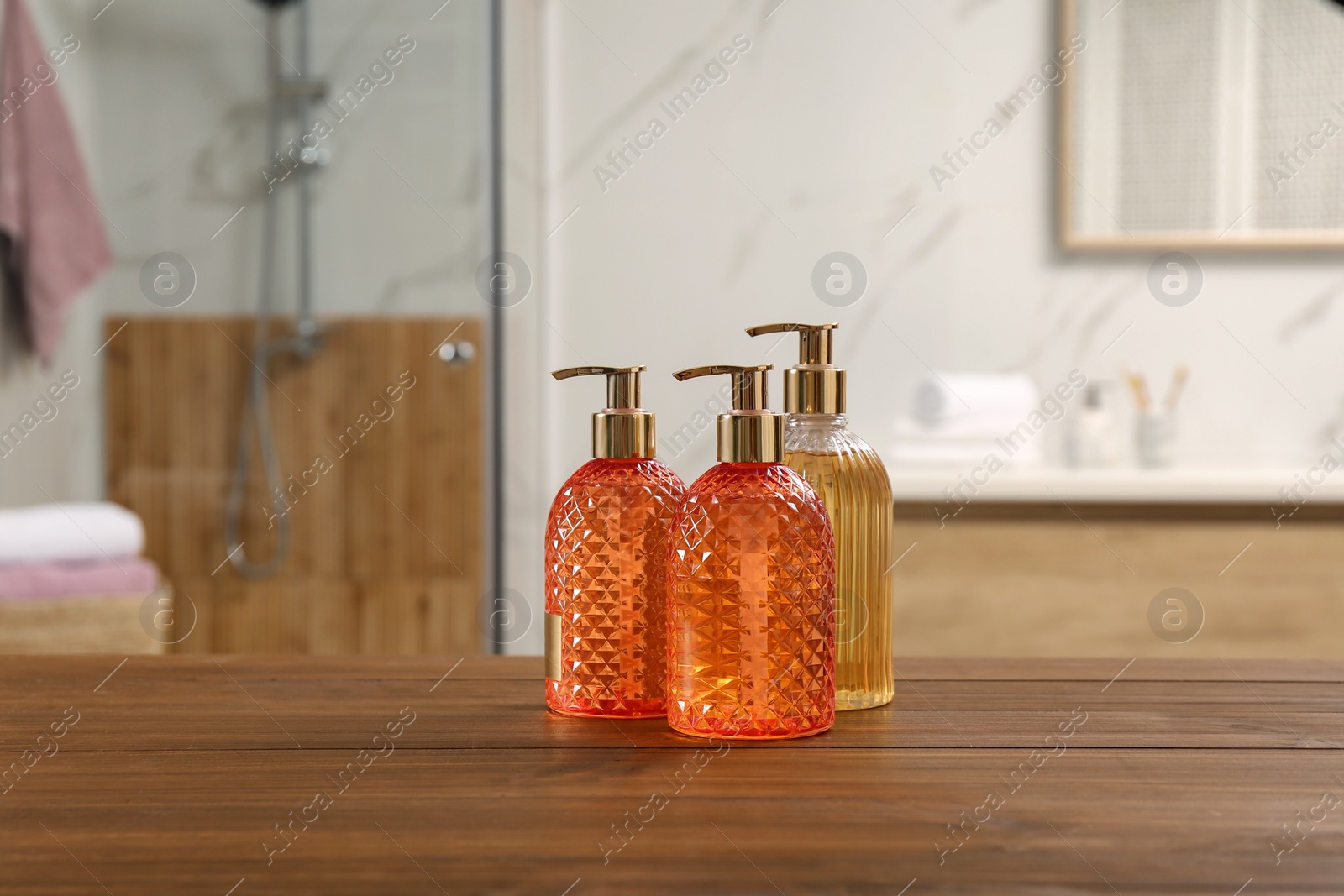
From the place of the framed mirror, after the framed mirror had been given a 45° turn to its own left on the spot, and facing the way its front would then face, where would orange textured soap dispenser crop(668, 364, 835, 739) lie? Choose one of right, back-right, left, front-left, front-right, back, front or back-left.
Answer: front-right

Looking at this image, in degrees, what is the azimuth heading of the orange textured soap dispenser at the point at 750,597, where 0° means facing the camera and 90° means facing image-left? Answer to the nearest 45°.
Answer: approximately 90°

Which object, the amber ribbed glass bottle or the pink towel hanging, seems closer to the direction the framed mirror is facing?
the amber ribbed glass bottle

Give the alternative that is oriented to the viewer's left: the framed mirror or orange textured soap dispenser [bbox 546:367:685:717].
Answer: the orange textured soap dispenser

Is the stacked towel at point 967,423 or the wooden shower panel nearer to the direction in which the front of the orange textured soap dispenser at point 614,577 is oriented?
the wooden shower panel

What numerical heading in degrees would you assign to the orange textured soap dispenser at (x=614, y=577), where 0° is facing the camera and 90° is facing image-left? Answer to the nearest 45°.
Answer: approximately 90°

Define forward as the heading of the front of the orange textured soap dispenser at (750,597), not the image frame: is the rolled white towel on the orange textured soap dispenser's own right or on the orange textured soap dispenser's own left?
on the orange textured soap dispenser's own right

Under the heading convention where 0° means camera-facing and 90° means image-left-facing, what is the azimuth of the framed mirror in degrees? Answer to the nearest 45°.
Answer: approximately 0°

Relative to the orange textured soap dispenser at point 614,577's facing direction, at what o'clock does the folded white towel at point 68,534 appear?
The folded white towel is roughly at 2 o'clock from the orange textured soap dispenser.
